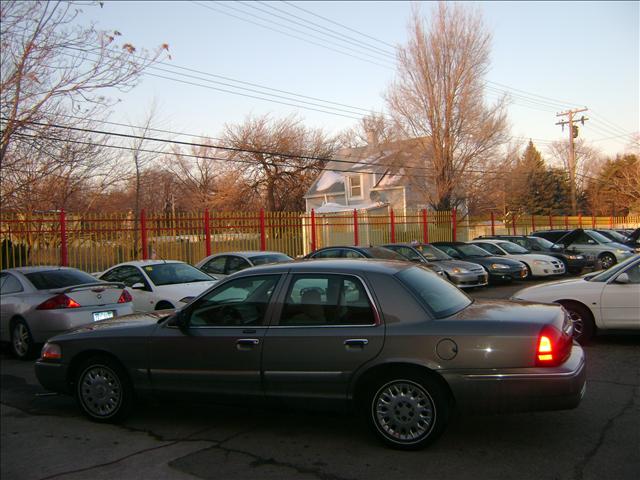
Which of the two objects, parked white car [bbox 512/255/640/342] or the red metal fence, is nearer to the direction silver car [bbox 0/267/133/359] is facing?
the red metal fence

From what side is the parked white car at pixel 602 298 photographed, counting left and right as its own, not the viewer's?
left

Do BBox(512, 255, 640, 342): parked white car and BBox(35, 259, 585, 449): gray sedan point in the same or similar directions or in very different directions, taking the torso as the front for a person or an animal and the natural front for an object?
same or similar directions

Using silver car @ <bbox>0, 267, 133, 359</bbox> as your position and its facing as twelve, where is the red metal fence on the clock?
The red metal fence is roughly at 2 o'clock from the silver car.

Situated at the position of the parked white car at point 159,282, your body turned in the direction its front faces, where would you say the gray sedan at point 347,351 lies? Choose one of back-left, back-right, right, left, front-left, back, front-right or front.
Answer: front-right

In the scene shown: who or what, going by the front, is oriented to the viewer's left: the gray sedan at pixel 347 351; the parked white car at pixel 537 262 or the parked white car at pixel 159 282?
the gray sedan

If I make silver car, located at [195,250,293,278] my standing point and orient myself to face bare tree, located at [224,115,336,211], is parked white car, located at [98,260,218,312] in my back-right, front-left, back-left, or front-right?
back-left

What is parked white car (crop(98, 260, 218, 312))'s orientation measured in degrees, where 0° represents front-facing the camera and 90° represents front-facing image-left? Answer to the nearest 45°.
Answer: approximately 315°

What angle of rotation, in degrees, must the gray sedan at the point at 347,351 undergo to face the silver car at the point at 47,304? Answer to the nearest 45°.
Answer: approximately 45° to its right

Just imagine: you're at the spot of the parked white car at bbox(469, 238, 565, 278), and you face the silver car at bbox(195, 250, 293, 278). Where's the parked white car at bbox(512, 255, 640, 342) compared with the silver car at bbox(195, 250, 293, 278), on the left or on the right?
left

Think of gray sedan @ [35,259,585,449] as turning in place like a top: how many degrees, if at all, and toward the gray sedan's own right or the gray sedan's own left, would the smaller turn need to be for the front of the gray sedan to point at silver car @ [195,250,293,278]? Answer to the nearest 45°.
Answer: approximately 90° to the gray sedan's own right

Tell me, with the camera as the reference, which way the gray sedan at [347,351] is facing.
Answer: facing to the left of the viewer

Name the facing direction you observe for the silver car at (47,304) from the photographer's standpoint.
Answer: facing away from the viewer and to the left of the viewer

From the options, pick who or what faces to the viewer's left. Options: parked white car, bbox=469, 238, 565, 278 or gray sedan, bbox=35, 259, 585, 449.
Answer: the gray sedan

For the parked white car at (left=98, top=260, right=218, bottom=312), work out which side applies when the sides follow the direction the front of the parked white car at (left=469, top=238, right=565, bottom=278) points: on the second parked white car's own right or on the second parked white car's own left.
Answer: on the second parked white car's own right

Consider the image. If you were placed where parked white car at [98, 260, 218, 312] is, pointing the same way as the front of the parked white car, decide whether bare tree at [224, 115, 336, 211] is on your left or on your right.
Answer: on your left

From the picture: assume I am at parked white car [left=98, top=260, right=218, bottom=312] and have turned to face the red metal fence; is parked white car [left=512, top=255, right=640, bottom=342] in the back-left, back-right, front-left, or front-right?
back-right
